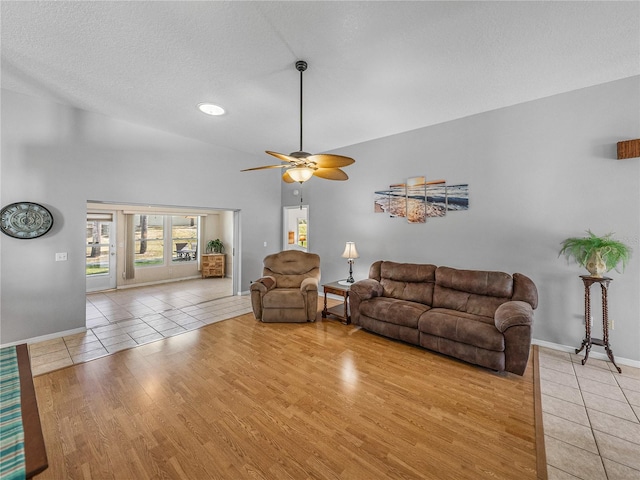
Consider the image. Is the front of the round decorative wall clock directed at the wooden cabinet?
no

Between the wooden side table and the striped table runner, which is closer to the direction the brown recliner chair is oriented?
the striped table runner

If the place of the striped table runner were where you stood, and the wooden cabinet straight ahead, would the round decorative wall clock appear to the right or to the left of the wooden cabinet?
left

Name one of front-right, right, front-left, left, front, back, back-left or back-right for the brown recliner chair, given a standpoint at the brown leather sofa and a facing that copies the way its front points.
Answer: front-right

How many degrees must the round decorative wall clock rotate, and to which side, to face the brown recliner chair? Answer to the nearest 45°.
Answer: approximately 45° to its left

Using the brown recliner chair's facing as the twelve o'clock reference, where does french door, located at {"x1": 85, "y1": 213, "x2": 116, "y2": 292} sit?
The french door is roughly at 4 o'clock from the brown recliner chair.

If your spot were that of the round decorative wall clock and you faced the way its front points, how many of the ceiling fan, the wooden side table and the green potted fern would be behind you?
0

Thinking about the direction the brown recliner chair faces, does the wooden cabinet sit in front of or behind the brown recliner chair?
behind

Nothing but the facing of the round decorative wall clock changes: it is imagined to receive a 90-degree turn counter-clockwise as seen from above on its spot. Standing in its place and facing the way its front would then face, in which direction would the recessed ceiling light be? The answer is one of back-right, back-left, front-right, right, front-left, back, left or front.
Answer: front-right

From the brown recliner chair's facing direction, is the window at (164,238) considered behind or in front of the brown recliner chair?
behind

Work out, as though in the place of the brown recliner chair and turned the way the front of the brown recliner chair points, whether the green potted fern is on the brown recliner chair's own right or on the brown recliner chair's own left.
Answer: on the brown recliner chair's own left

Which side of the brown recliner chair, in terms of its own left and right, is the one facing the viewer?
front

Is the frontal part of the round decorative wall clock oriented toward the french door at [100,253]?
no

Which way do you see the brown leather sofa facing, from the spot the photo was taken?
facing the viewer and to the left of the viewer

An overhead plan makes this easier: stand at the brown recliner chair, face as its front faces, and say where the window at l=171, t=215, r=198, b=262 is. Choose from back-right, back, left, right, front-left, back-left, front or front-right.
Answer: back-right

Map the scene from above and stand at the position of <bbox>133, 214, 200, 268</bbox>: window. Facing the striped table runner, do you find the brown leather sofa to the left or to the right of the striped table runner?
left

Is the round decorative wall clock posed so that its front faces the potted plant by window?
no
